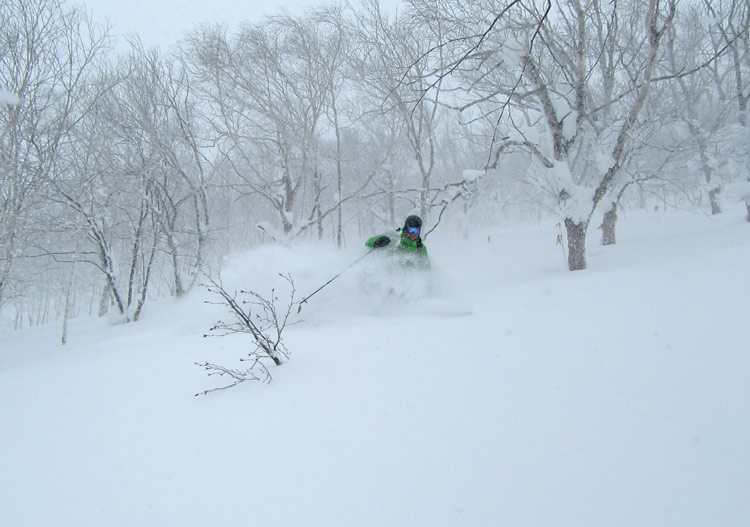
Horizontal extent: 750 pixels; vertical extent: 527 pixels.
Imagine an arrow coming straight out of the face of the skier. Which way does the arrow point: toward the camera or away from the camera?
toward the camera

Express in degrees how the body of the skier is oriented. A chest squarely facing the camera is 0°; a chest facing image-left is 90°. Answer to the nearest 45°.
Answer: approximately 0°
